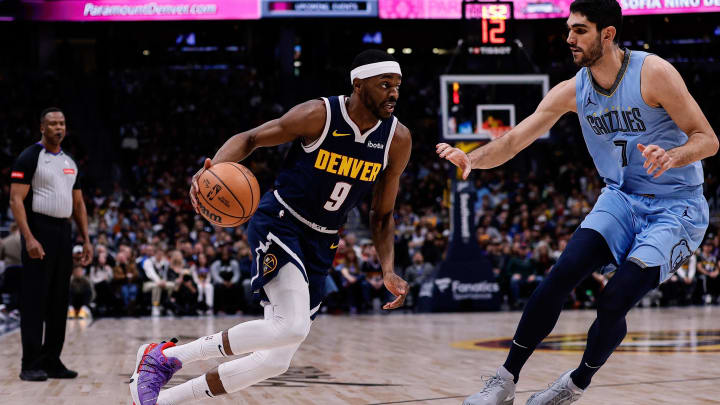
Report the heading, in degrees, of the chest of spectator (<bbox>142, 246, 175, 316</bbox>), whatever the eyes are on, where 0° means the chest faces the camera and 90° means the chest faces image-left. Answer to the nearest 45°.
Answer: approximately 0°

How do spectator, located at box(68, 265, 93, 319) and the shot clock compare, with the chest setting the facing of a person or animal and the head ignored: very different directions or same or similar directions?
same or similar directions

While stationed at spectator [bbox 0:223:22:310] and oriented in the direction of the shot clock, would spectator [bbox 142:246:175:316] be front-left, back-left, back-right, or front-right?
front-left

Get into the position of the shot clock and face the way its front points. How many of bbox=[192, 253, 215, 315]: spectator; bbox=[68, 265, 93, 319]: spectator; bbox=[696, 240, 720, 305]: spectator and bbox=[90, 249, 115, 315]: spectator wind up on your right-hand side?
3

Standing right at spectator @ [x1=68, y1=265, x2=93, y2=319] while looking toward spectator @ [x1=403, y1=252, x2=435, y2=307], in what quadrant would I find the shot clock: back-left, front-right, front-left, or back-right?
front-right

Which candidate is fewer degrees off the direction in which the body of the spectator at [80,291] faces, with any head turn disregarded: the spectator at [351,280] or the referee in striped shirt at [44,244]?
the referee in striped shirt

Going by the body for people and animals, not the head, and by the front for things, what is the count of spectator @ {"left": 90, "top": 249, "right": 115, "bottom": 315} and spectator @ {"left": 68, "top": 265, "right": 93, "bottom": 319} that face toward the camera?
2

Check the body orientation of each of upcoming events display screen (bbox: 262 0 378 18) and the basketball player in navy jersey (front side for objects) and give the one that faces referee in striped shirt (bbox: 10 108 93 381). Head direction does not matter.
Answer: the upcoming events display screen

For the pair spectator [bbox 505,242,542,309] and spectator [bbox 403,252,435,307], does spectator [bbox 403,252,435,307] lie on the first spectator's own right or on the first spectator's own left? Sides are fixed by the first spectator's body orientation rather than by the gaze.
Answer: on the first spectator's own right

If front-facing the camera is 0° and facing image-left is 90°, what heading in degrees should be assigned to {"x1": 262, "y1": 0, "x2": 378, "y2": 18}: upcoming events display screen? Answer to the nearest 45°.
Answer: approximately 0°

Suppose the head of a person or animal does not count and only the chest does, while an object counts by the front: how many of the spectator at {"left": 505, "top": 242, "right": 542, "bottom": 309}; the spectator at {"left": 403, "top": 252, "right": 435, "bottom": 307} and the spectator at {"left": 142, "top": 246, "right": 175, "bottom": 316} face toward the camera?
3

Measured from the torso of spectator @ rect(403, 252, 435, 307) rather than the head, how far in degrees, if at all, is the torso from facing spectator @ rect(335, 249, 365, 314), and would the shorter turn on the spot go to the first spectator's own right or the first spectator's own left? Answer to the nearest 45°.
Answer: approximately 90° to the first spectator's own right

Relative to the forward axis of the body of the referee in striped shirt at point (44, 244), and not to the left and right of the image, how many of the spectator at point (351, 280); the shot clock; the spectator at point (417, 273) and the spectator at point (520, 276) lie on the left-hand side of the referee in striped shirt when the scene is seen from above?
4

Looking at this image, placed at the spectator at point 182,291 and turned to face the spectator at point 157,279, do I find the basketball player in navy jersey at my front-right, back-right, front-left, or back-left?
back-left

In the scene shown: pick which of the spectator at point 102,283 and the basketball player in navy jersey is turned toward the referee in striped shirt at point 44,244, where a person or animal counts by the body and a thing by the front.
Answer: the spectator

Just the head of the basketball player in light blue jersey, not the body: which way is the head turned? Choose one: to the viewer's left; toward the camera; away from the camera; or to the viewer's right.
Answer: to the viewer's left

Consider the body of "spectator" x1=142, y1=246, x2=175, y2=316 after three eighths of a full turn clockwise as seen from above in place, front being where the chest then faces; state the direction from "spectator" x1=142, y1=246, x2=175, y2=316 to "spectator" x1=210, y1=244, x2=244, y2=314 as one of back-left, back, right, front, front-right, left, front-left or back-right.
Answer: back-right

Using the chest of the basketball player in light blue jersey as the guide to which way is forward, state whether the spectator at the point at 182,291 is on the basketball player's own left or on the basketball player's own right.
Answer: on the basketball player's own right

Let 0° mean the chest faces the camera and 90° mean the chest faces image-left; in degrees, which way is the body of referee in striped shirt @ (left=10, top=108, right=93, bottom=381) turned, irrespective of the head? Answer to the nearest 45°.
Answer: approximately 315°

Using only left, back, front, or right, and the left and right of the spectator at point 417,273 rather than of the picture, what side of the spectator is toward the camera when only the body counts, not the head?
front
